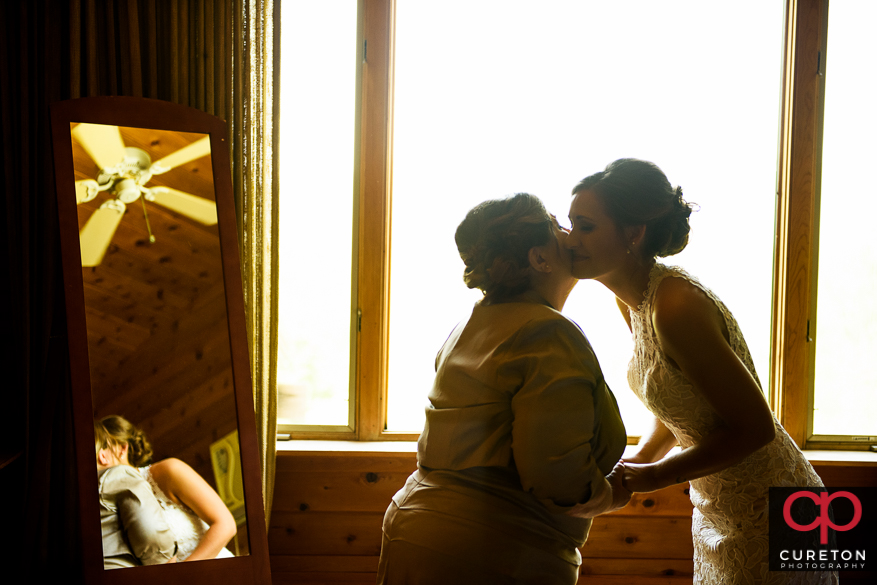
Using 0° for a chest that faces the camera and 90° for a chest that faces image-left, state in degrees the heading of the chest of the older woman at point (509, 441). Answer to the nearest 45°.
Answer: approximately 225°

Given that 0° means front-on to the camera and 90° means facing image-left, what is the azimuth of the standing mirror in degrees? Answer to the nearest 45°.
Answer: approximately 0°

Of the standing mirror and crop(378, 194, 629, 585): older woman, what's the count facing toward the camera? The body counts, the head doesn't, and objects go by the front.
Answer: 1

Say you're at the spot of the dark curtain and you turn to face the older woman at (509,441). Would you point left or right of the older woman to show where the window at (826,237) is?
left

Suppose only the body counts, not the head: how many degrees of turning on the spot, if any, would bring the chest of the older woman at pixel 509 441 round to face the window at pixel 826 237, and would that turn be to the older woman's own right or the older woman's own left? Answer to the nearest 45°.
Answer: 0° — they already face it

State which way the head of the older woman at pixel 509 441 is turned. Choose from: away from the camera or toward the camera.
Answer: away from the camera

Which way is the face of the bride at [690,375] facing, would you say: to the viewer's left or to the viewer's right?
to the viewer's left

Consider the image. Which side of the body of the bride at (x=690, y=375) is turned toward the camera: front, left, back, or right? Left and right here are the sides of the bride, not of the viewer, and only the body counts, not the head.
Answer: left

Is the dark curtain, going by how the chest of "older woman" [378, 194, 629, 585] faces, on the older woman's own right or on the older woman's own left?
on the older woman's own left

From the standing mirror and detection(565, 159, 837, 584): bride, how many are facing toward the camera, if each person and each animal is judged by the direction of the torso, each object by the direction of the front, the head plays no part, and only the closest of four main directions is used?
1
